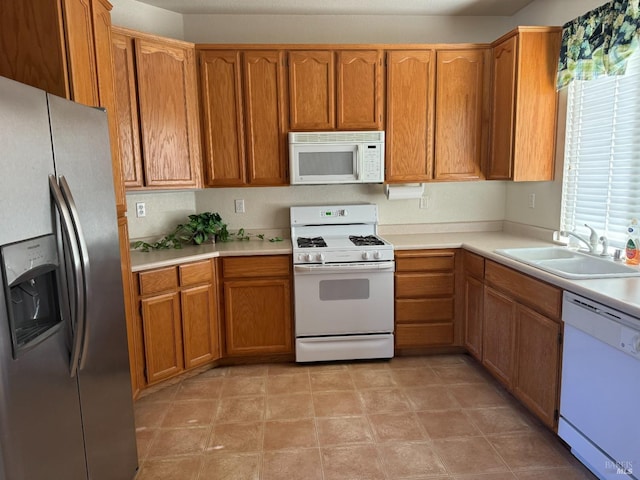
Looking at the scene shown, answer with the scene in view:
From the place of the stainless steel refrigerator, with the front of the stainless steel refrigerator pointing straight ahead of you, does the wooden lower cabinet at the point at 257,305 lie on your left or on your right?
on your left

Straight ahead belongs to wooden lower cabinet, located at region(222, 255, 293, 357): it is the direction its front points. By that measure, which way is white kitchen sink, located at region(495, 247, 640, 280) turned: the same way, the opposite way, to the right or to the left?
to the right

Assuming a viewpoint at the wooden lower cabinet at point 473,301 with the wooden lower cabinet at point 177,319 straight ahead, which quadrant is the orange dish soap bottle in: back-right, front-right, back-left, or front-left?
back-left

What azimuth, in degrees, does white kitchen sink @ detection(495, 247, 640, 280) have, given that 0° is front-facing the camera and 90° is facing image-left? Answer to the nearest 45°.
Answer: approximately 45°

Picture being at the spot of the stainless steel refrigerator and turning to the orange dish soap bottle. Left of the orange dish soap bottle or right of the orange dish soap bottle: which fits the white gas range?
left

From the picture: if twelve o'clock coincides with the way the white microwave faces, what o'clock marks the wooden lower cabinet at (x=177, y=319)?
The wooden lower cabinet is roughly at 2 o'clock from the white microwave.

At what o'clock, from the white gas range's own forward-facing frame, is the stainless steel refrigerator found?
The stainless steel refrigerator is roughly at 1 o'clock from the white gas range.

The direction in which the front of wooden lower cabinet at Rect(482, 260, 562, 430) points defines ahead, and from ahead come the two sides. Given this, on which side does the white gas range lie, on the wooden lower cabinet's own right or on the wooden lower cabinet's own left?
on the wooden lower cabinet's own right
